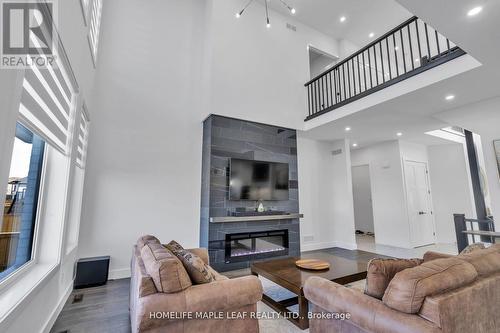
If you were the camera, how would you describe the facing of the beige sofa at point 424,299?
facing away from the viewer and to the left of the viewer

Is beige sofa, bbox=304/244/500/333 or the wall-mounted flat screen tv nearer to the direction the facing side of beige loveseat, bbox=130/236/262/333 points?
the beige sofa

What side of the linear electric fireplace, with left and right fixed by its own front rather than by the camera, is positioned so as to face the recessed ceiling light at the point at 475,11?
front

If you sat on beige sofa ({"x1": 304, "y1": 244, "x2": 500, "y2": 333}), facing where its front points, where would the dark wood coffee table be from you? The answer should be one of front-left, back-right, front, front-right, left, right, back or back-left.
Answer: front

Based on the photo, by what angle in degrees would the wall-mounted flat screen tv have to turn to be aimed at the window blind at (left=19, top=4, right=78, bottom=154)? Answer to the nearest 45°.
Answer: approximately 90° to its right

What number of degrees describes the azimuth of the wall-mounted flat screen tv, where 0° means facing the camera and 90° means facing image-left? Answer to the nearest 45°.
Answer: approximately 315°

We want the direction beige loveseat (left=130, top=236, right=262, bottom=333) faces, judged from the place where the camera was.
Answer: facing to the right of the viewer

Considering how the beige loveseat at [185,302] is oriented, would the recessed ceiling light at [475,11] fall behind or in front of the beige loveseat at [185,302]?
in front

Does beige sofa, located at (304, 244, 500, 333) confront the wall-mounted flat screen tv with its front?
yes

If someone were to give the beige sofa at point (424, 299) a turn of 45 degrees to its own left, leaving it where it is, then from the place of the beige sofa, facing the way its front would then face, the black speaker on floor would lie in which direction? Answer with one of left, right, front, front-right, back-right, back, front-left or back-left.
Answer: front

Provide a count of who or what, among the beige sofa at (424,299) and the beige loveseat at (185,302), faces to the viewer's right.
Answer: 1

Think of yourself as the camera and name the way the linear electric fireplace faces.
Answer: facing the viewer and to the right of the viewer

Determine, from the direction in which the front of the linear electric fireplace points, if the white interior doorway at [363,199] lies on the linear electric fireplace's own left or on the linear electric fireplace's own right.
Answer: on the linear electric fireplace's own left

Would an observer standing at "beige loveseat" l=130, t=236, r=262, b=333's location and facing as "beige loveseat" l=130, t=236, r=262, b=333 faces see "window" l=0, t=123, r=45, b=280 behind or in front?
behind

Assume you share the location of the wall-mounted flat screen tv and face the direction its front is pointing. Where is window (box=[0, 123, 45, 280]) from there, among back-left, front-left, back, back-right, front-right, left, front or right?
right
